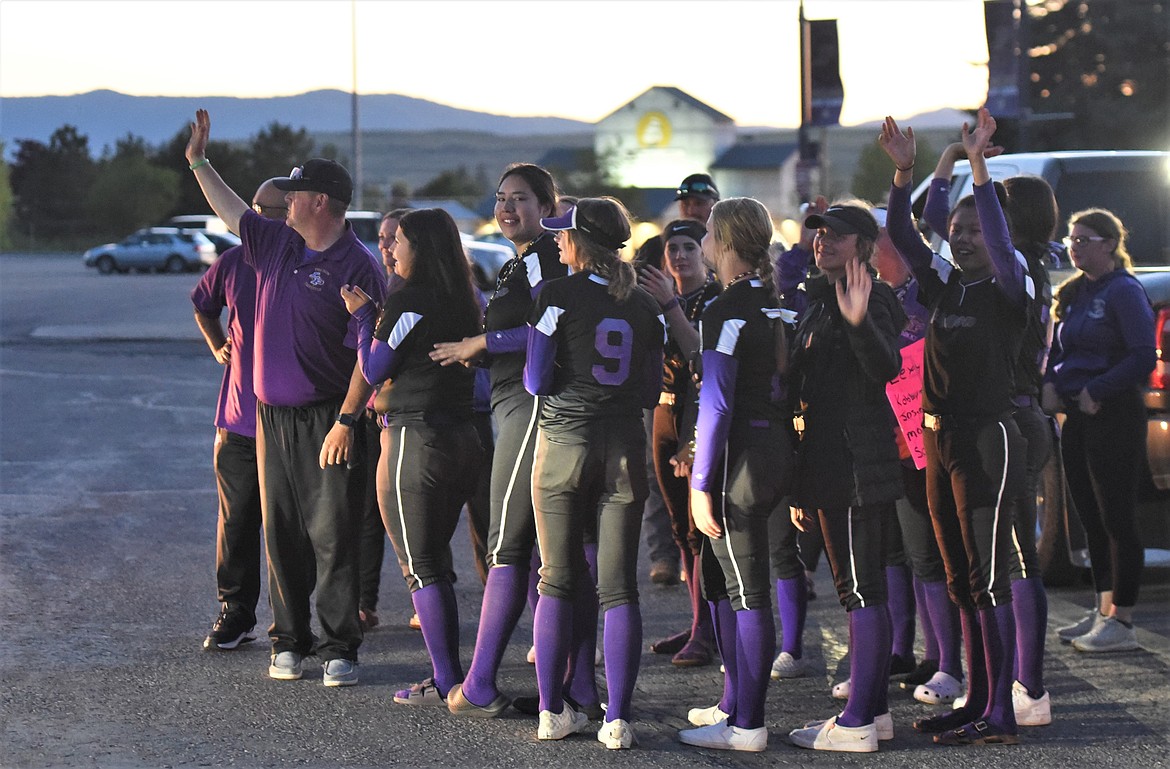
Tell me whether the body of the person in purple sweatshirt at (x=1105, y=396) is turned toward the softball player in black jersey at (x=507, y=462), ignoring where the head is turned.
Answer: yes

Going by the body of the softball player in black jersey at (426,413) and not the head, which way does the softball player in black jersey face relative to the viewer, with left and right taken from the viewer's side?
facing away from the viewer and to the left of the viewer

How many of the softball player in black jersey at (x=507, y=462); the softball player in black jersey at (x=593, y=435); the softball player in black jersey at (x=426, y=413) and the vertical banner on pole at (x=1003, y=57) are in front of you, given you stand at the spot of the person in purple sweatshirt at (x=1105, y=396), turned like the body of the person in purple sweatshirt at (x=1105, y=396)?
3

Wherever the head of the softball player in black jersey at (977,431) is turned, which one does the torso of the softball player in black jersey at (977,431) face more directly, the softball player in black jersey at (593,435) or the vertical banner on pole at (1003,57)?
the softball player in black jersey

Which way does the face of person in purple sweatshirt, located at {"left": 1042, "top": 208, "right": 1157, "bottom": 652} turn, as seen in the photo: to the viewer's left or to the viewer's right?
to the viewer's left

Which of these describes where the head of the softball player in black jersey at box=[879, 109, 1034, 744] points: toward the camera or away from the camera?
toward the camera

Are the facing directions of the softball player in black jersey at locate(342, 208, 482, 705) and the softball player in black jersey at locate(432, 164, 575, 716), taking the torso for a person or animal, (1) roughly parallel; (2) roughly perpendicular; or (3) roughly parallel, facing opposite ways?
roughly perpendicular

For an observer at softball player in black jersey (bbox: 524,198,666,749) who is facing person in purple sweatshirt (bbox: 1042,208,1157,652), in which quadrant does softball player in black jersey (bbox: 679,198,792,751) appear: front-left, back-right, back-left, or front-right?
front-right

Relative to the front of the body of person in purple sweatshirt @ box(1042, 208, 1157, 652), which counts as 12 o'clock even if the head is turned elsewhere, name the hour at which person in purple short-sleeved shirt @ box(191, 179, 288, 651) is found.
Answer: person in purple short-sleeved shirt @ box(191, 179, 288, 651) is roughly at 1 o'clock from person in purple sweatshirt @ box(1042, 208, 1157, 652).

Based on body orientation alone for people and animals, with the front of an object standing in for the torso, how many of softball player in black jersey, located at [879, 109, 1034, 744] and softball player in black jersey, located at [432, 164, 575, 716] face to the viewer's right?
0

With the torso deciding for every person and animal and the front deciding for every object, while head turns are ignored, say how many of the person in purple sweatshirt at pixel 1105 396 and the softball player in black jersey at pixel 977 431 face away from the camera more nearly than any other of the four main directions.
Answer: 0

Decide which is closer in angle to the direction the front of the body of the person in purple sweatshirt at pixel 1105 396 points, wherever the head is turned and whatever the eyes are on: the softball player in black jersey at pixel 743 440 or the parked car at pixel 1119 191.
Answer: the softball player in black jersey

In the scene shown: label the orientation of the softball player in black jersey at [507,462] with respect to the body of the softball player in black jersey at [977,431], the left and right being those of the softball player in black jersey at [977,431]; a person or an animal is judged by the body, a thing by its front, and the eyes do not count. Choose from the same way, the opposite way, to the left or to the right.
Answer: the same way

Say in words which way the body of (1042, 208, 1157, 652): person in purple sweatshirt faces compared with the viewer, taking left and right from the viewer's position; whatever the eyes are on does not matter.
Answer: facing the viewer and to the left of the viewer
